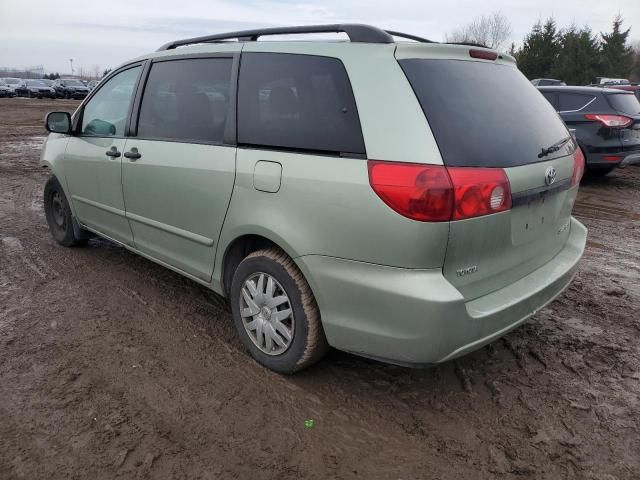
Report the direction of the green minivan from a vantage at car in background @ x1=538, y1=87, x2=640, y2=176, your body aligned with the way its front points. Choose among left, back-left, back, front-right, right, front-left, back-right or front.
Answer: back-left

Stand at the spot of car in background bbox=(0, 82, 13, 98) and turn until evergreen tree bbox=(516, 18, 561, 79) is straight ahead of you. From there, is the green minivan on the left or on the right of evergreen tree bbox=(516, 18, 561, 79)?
right

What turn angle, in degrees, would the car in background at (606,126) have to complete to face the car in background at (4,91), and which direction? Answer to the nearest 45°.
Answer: approximately 45° to its left

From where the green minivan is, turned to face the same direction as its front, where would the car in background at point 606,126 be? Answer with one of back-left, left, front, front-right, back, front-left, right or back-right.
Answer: right

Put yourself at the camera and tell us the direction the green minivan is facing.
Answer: facing away from the viewer and to the left of the viewer

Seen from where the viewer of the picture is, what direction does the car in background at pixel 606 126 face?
facing away from the viewer and to the left of the viewer

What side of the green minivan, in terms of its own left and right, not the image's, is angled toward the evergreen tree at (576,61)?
right

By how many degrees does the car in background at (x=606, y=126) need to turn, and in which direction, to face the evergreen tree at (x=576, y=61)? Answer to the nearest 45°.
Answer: approximately 45° to its right
